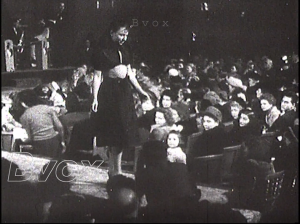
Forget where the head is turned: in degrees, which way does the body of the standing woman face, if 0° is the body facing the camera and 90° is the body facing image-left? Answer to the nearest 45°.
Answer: approximately 315°

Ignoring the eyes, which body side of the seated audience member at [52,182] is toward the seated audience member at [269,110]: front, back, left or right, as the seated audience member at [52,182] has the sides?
front

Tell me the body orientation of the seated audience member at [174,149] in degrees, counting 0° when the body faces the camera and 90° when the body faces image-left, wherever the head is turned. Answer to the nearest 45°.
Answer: approximately 45°

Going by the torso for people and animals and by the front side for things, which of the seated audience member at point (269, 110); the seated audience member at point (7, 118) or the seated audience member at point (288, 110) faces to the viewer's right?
the seated audience member at point (7, 118)

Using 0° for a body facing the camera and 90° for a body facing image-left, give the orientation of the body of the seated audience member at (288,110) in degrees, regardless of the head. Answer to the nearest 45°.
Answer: approximately 45°

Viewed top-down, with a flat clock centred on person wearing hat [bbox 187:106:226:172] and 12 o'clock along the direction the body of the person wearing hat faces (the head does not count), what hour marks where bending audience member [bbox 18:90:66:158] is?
The bending audience member is roughly at 1 o'clock from the person wearing hat.
